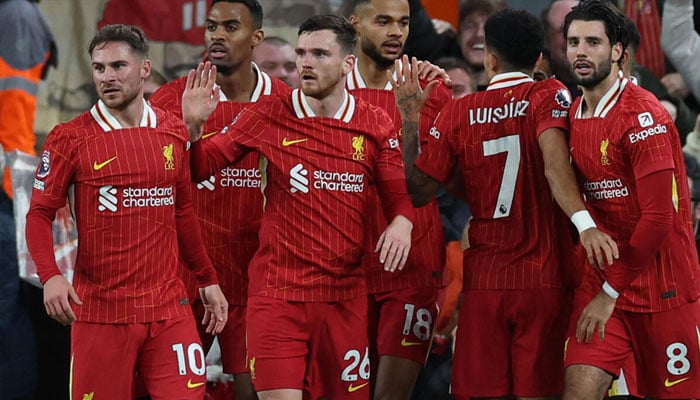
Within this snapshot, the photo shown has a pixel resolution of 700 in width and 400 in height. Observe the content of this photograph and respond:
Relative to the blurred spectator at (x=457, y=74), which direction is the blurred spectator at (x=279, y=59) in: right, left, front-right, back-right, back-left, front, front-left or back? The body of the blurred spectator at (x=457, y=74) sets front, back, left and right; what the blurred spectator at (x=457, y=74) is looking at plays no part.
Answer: right

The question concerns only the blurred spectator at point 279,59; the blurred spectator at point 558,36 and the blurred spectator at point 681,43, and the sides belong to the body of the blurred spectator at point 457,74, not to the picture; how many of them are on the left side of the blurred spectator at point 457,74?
2

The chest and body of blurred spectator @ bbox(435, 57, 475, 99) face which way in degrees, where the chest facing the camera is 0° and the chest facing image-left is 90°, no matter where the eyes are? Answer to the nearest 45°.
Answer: approximately 0°

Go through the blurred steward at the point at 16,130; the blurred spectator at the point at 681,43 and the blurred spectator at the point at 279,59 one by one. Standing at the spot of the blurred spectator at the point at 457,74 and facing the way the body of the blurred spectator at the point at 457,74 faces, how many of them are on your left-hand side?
1

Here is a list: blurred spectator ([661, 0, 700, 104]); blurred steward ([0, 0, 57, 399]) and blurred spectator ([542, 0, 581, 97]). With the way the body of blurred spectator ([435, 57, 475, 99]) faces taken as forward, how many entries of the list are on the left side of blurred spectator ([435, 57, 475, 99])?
2

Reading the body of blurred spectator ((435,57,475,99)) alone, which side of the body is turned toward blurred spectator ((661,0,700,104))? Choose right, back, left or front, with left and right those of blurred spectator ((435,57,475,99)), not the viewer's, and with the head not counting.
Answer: left

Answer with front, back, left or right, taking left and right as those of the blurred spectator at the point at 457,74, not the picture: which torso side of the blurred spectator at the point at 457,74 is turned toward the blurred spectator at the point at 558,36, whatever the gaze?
left

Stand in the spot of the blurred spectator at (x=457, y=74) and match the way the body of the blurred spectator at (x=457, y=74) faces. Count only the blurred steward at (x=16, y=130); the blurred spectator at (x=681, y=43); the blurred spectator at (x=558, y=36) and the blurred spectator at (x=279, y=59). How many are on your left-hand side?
2

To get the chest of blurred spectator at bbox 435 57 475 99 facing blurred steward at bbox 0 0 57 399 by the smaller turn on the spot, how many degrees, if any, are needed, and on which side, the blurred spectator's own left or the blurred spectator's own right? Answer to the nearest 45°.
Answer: approximately 90° to the blurred spectator's own right
